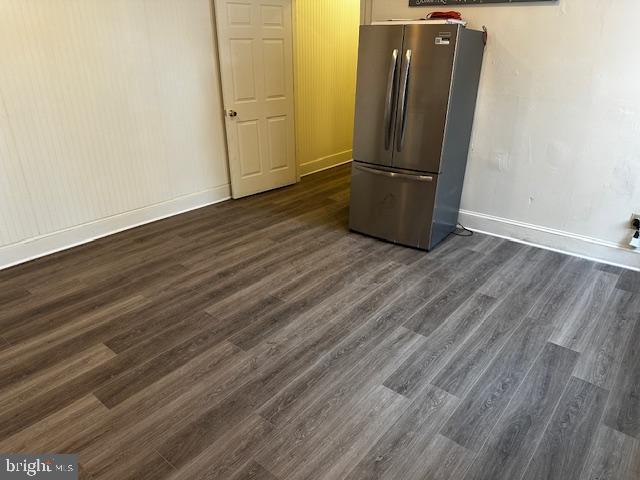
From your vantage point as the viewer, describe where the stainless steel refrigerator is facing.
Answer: facing the viewer and to the left of the viewer

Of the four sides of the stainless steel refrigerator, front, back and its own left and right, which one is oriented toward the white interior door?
right
